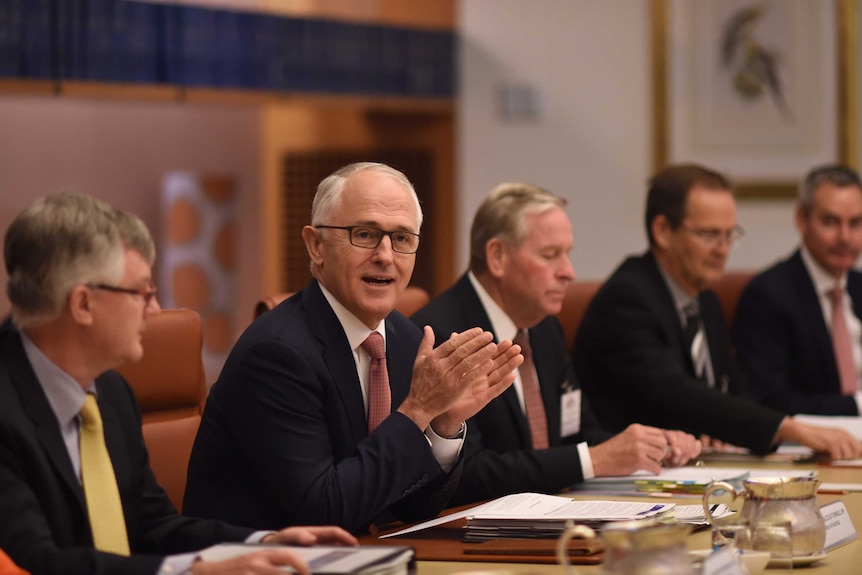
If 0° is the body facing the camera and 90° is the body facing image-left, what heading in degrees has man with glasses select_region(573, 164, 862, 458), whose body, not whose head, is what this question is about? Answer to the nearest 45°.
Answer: approximately 315°

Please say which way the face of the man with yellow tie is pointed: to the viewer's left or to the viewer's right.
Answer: to the viewer's right

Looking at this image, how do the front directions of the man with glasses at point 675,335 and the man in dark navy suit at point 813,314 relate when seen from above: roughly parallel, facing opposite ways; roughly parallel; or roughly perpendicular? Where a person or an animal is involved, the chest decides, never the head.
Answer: roughly parallel

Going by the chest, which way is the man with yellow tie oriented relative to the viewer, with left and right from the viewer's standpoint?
facing the viewer and to the right of the viewer

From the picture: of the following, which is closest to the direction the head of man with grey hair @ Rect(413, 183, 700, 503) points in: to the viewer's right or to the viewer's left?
to the viewer's right

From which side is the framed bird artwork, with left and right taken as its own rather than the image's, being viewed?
front

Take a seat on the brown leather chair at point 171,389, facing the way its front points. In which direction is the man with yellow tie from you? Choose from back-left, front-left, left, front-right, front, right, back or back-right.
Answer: front-right

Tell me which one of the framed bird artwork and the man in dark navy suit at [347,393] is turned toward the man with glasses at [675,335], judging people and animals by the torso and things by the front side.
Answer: the framed bird artwork

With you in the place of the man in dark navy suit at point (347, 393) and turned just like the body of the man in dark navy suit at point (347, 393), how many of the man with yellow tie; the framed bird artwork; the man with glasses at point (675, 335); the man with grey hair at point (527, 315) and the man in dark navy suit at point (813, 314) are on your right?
1

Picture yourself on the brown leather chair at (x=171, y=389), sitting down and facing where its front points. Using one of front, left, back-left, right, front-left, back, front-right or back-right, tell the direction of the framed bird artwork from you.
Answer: left

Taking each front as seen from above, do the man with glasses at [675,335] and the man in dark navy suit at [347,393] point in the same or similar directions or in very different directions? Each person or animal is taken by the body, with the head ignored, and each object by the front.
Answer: same or similar directions

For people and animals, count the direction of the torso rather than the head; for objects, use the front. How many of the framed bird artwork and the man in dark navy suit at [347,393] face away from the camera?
0

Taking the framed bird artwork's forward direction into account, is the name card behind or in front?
in front

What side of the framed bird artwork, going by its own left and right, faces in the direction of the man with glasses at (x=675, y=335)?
front
